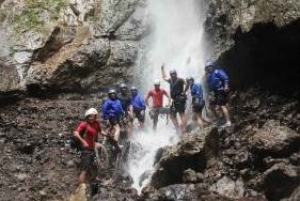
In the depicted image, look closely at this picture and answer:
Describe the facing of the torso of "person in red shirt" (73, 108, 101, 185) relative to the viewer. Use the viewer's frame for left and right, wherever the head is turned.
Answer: facing the viewer and to the right of the viewer

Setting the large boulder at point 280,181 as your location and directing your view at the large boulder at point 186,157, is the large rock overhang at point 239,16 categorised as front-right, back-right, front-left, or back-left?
front-right

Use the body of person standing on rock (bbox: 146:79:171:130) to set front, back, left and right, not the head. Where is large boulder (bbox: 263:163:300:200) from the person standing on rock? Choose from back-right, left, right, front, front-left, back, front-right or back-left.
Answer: front-left

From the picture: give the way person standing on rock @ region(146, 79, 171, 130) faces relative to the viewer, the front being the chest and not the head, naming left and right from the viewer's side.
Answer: facing the viewer

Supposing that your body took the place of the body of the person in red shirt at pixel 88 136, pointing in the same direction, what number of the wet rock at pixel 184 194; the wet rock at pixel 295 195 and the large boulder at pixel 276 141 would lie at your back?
0

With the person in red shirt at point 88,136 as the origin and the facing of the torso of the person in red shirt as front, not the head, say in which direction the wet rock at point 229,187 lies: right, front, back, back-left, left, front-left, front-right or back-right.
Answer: front-left

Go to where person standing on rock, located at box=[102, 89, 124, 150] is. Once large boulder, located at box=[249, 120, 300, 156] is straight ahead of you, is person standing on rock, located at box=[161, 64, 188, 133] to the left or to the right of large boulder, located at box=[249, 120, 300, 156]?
left

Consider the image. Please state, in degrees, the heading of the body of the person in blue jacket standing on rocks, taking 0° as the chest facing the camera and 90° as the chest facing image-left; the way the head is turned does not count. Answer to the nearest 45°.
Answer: approximately 45°

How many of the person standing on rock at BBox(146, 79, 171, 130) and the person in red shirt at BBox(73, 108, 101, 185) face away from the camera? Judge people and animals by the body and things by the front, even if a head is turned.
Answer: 0

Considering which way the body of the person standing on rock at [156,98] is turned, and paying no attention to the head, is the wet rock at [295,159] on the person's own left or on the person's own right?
on the person's own left

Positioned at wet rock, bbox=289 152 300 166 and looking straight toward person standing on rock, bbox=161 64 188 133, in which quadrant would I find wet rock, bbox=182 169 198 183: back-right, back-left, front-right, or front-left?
front-left
